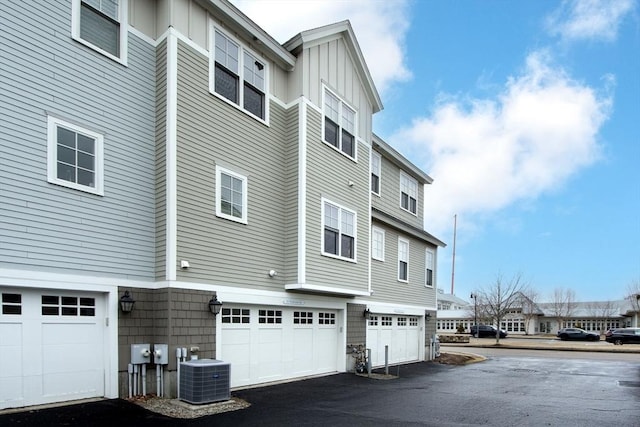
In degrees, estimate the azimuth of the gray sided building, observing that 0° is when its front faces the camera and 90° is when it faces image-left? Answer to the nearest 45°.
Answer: approximately 315°

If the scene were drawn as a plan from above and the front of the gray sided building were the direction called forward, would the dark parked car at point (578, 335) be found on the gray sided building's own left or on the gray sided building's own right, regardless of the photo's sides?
on the gray sided building's own left
